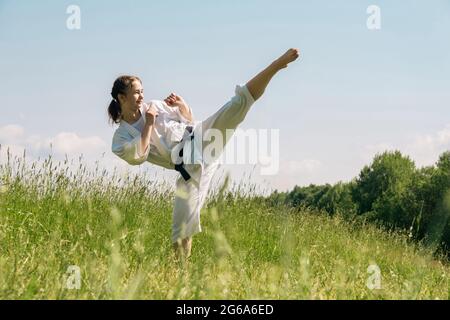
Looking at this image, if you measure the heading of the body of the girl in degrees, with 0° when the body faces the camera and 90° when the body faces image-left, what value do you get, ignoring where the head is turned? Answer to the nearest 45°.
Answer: approximately 315°
